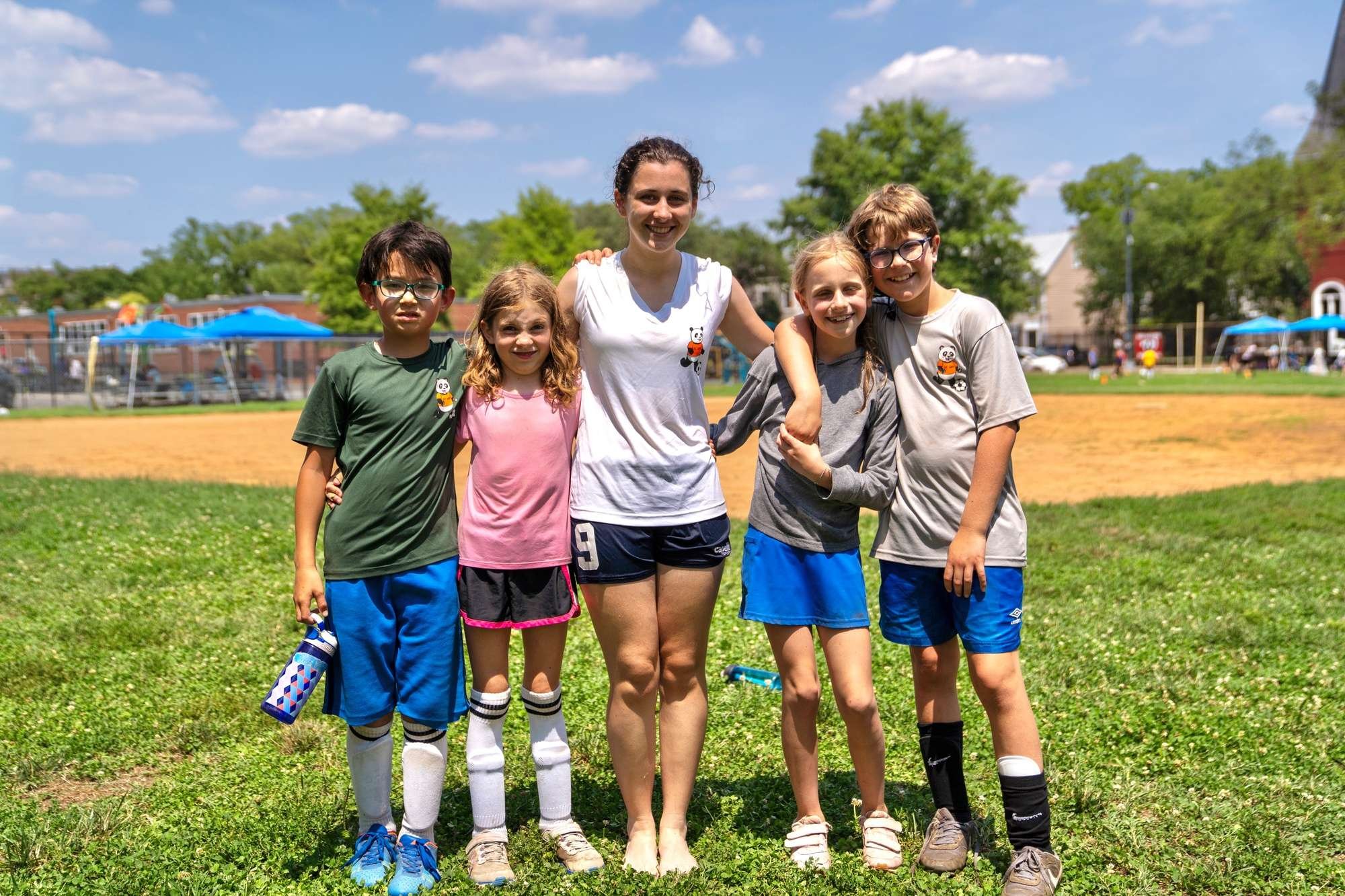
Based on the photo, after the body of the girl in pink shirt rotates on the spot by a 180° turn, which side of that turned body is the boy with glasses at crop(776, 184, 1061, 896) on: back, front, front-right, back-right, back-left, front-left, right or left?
right

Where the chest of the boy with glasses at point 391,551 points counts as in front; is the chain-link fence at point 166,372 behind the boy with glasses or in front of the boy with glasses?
behind

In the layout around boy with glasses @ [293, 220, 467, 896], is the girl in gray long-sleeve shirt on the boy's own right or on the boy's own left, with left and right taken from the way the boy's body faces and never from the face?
on the boy's own left

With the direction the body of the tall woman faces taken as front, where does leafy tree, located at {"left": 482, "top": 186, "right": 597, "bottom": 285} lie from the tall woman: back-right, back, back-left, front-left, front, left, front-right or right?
back

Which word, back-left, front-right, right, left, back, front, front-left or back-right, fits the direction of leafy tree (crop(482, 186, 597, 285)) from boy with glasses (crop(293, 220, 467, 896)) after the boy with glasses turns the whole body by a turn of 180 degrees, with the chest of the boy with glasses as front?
front

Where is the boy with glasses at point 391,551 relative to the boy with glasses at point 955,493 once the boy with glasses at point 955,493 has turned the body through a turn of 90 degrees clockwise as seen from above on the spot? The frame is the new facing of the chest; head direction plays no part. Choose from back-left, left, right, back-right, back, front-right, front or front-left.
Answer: front
